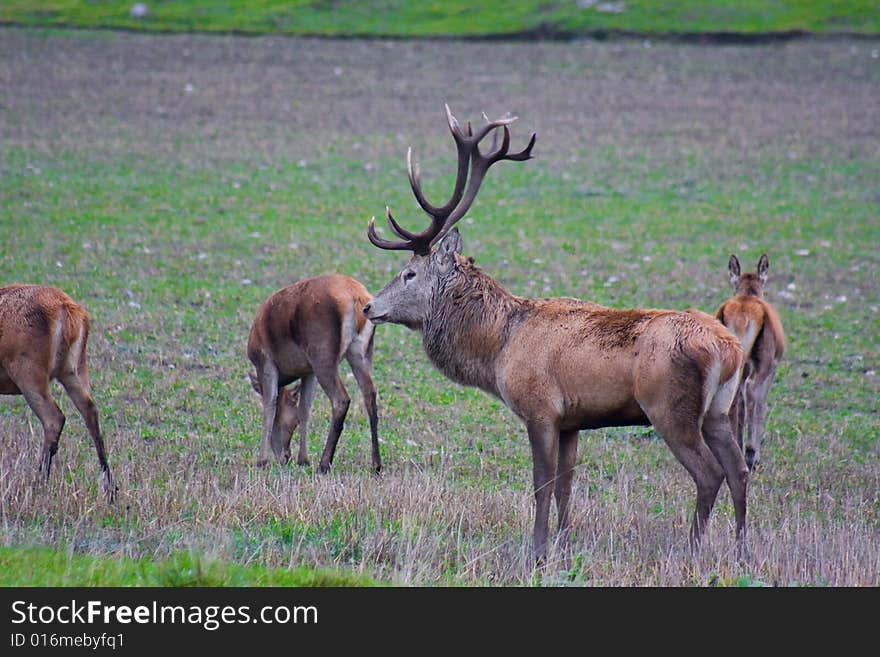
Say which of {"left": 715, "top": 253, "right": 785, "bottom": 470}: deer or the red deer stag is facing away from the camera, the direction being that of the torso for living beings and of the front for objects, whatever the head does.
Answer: the deer

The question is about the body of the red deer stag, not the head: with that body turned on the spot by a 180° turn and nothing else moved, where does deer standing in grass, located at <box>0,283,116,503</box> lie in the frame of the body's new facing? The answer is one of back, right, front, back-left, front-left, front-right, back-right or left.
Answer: back

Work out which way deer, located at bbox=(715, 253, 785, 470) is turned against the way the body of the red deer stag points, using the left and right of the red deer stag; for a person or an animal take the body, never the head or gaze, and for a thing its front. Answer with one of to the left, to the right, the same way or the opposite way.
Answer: to the right

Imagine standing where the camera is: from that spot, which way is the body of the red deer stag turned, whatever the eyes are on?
to the viewer's left

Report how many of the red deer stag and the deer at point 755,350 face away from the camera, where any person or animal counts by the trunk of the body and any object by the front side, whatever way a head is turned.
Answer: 1

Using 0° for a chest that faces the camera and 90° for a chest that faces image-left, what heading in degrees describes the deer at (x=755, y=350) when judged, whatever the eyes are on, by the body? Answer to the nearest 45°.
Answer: approximately 180°

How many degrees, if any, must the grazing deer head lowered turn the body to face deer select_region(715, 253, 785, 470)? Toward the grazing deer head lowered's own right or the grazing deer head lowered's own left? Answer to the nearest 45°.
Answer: approximately 135° to the grazing deer head lowered's own right

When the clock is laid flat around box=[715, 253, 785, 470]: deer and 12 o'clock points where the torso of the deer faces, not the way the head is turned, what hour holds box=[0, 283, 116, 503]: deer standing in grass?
The deer standing in grass is roughly at 8 o'clock from the deer.

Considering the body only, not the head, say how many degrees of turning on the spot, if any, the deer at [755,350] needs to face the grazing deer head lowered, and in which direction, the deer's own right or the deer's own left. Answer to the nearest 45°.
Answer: approximately 90° to the deer's own left

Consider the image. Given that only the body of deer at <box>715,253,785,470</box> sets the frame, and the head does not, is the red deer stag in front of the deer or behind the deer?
behind

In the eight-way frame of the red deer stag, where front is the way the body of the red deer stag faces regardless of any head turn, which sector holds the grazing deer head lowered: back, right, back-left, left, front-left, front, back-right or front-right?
front-right

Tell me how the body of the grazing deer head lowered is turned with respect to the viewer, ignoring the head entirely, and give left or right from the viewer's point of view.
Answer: facing away from the viewer and to the left of the viewer
